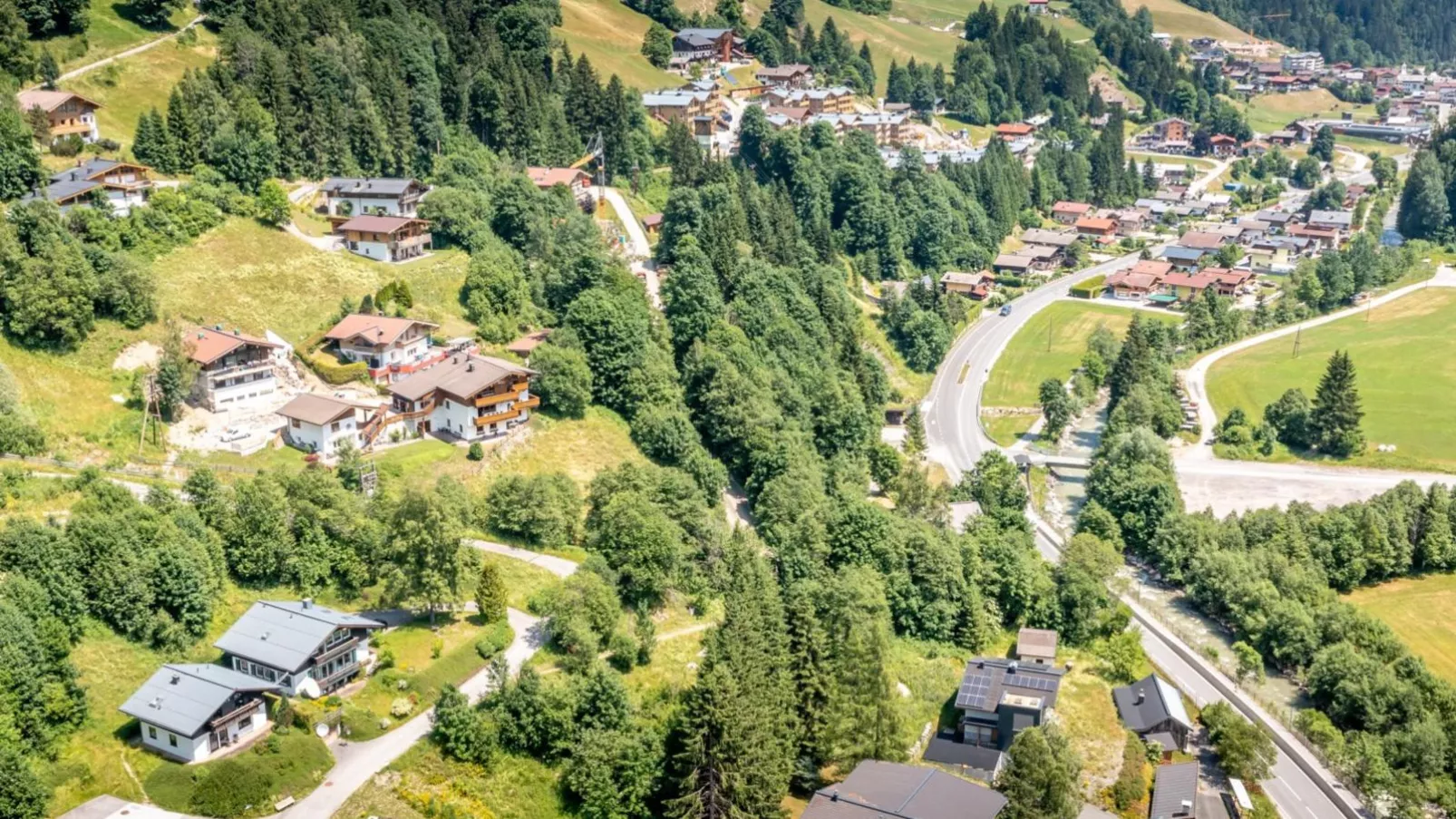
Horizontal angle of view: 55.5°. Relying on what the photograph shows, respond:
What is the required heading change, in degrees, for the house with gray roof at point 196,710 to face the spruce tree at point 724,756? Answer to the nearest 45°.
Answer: approximately 45° to its left

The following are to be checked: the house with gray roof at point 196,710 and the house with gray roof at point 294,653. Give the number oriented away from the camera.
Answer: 0

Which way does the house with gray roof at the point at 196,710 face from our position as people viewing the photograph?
facing the viewer and to the right of the viewer

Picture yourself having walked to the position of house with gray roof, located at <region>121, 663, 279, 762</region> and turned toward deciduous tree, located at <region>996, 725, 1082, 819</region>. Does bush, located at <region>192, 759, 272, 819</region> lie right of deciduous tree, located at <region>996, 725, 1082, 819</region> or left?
right

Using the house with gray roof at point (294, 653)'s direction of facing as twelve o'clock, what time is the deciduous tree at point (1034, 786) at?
The deciduous tree is roughly at 11 o'clock from the house with gray roof.

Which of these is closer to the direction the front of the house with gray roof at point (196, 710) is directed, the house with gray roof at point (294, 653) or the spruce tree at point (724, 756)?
the spruce tree

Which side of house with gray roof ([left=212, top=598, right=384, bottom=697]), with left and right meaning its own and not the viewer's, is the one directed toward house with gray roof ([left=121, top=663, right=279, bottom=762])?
right

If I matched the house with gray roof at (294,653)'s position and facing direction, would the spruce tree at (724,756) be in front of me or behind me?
in front
